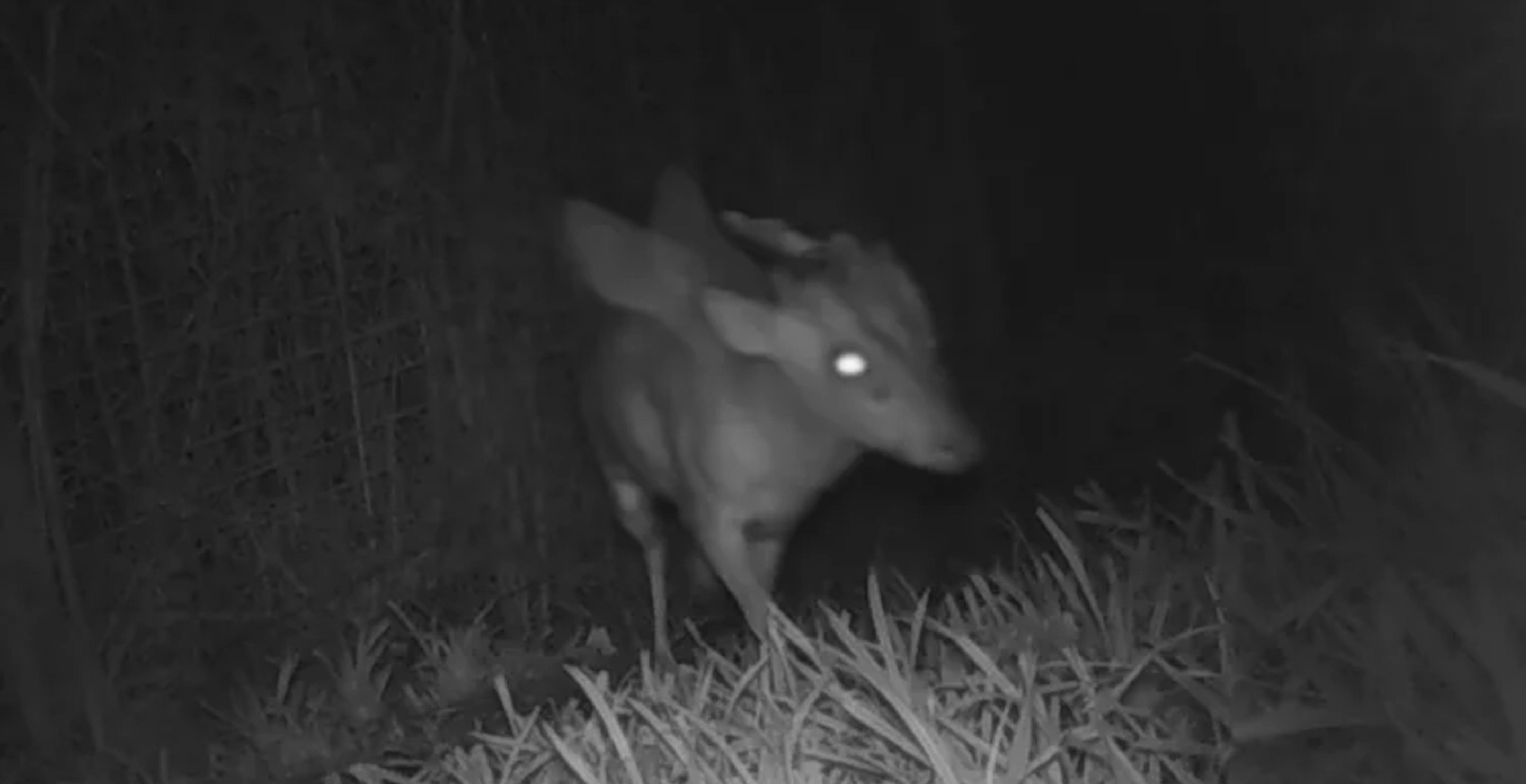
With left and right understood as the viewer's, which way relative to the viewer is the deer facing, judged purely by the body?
facing the viewer and to the right of the viewer
